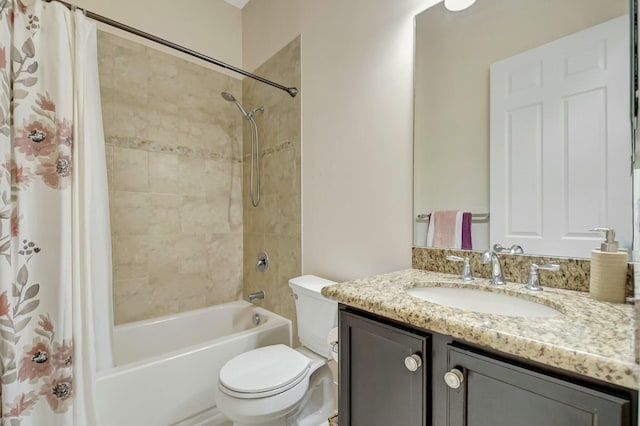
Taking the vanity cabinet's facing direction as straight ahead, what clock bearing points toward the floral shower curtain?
The floral shower curtain is roughly at 1 o'clock from the vanity cabinet.

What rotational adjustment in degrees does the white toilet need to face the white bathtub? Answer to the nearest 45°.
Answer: approximately 45° to its right

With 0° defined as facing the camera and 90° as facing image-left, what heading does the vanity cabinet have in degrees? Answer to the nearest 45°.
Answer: approximately 45°

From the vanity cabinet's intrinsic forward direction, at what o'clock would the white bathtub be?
The white bathtub is roughly at 2 o'clock from the vanity cabinet.
